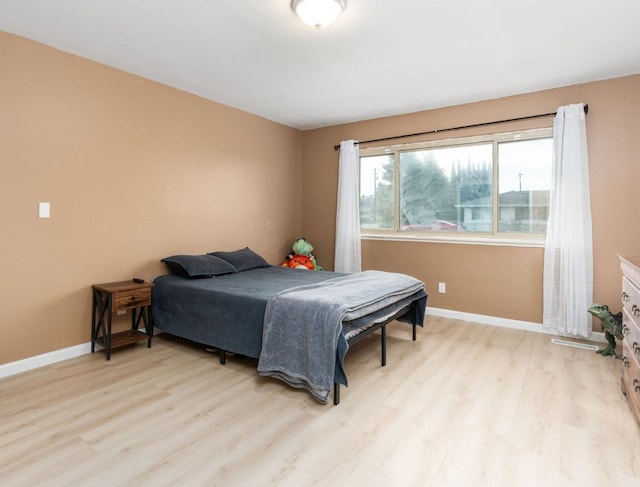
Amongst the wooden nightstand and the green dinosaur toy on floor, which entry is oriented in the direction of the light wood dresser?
the wooden nightstand

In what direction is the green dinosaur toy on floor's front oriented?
to the viewer's left

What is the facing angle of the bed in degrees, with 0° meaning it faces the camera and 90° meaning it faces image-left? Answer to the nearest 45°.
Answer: approximately 315°

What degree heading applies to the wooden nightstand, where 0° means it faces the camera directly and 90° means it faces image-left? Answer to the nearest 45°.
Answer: approximately 315°

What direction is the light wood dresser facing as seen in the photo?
to the viewer's left

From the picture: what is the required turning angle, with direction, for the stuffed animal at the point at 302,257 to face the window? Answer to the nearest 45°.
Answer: approximately 90° to its left

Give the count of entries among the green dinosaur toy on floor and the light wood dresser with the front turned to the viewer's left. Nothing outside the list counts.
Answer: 2

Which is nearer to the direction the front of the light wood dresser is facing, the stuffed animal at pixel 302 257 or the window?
the stuffed animal

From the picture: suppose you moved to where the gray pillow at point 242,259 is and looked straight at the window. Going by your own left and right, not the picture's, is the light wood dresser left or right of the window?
right

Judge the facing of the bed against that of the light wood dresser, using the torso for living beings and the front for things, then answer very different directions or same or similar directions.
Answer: very different directions
